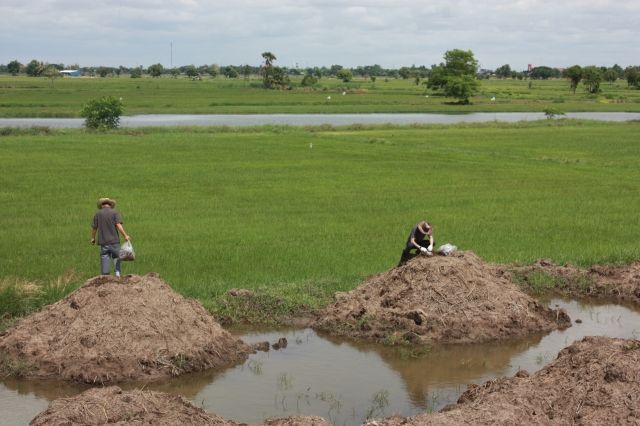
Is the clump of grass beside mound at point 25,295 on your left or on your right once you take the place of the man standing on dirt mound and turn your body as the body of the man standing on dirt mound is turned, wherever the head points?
on your left

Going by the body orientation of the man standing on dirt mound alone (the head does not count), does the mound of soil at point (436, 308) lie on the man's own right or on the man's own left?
on the man's own right

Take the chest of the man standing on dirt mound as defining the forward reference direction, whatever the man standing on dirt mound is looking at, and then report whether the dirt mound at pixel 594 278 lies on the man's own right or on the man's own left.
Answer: on the man's own right

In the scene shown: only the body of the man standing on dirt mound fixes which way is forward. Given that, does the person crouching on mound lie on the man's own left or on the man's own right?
on the man's own right

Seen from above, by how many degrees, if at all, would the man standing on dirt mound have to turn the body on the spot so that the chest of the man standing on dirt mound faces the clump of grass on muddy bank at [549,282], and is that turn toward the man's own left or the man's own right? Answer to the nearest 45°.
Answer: approximately 90° to the man's own right

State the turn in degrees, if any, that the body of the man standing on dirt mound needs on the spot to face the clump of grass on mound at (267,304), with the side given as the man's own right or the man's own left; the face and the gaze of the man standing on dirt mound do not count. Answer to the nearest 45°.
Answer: approximately 90° to the man's own right

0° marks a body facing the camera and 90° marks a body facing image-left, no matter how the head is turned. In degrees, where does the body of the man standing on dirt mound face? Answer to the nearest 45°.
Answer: approximately 180°
